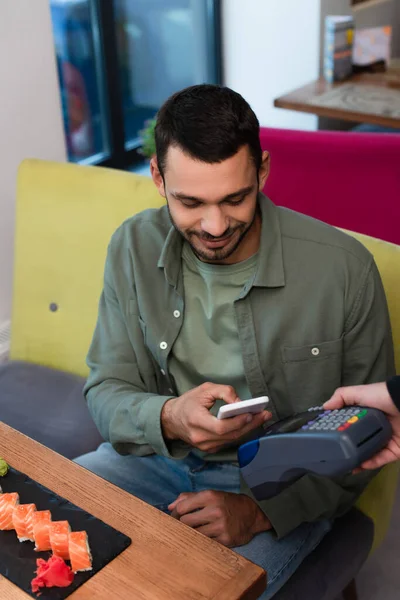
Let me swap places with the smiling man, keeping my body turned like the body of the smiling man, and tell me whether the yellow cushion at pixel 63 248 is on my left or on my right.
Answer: on my right

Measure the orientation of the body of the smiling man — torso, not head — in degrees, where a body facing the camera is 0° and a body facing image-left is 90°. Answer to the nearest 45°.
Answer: approximately 45°

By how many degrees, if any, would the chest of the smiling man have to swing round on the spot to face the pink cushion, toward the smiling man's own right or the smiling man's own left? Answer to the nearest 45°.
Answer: approximately 180°
